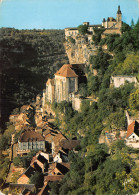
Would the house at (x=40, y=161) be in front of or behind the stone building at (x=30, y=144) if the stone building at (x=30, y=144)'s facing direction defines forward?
in front

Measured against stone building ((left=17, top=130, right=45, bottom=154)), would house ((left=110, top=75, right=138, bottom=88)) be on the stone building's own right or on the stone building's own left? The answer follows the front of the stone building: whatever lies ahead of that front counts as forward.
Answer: on the stone building's own left

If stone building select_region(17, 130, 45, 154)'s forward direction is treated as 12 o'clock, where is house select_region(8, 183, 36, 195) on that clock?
The house is roughly at 12 o'clock from the stone building.

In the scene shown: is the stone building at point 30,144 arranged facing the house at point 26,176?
yes

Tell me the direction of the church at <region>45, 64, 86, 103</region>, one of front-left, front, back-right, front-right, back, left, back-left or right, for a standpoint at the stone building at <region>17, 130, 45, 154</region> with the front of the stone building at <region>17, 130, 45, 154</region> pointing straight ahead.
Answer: back-left

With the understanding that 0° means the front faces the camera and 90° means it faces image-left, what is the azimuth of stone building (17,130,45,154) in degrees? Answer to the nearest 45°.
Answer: approximately 0°

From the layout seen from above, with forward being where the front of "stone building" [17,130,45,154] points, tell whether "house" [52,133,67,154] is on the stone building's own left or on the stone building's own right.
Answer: on the stone building's own left

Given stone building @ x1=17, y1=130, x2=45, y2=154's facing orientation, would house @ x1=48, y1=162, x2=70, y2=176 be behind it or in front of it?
in front

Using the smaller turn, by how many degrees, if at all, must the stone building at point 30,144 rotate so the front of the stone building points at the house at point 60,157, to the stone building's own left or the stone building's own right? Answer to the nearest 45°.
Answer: approximately 45° to the stone building's own left

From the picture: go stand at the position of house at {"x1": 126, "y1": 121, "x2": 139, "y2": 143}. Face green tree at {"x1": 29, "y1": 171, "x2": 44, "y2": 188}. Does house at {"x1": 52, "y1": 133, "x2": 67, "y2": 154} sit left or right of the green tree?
right
